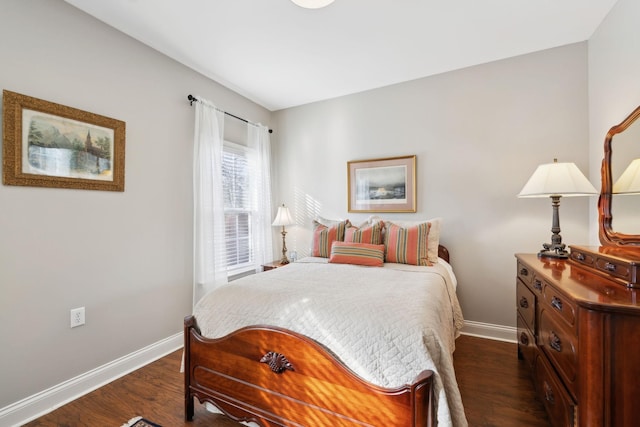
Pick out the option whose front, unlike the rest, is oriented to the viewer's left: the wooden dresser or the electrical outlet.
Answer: the wooden dresser

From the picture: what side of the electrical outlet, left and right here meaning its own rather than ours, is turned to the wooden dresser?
front

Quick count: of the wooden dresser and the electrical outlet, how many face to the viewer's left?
1

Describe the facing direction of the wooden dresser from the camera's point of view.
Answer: facing to the left of the viewer

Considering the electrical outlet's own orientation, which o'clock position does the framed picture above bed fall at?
The framed picture above bed is roughly at 11 o'clock from the electrical outlet.

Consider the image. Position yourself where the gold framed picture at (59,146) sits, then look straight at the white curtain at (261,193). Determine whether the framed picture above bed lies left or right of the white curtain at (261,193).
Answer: right

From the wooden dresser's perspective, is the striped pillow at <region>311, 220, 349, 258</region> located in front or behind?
in front

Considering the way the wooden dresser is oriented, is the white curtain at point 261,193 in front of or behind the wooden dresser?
in front

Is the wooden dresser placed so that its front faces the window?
yes

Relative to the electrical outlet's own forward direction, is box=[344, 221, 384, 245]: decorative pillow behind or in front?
in front

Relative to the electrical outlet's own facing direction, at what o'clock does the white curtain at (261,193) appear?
The white curtain is roughly at 10 o'clock from the electrical outlet.
